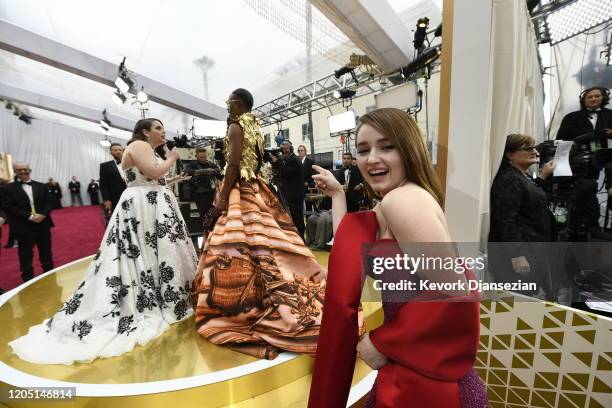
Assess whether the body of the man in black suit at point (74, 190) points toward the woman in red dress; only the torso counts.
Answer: yes

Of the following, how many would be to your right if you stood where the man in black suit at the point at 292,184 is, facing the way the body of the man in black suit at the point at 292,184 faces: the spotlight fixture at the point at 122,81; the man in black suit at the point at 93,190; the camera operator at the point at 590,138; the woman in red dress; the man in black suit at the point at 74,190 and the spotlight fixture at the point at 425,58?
3

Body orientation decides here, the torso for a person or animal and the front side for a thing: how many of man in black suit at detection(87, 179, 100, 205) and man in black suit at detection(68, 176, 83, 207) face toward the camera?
2

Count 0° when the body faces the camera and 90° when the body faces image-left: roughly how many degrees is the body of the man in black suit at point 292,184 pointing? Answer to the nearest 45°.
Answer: approximately 45°
